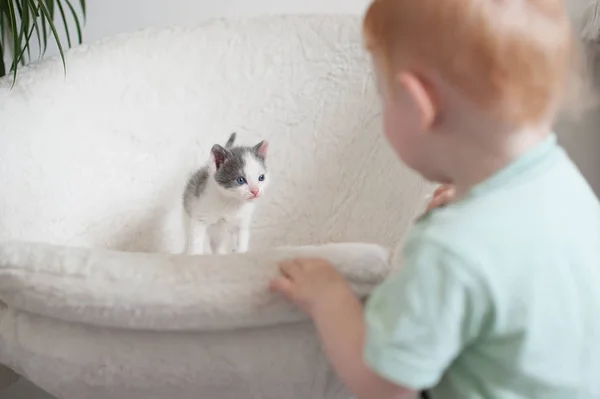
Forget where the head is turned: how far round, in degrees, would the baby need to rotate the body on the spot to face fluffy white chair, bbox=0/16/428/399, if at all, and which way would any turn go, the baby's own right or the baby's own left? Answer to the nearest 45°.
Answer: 0° — they already face it

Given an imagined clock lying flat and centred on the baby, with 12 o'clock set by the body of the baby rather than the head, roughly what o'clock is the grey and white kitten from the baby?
The grey and white kitten is roughly at 12 o'clock from the baby.

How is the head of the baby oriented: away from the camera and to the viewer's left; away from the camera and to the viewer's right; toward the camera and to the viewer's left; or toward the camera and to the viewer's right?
away from the camera and to the viewer's left

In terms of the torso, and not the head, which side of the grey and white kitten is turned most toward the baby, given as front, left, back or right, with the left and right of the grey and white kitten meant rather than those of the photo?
front

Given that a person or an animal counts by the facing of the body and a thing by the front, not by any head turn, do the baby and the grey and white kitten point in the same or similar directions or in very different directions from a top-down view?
very different directions

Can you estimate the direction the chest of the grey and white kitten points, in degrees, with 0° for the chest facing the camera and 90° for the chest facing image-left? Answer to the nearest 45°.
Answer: approximately 315°

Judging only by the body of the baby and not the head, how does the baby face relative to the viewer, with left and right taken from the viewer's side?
facing away from the viewer and to the left of the viewer
